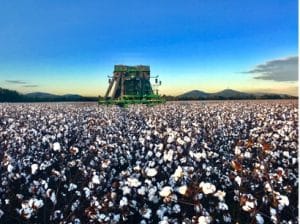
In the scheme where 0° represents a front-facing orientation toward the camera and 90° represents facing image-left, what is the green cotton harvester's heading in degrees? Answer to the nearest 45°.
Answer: approximately 0°

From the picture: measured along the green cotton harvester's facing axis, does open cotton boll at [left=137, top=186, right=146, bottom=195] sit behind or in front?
in front
